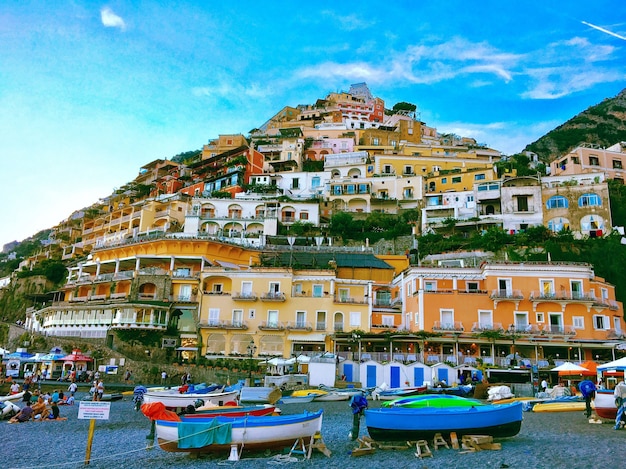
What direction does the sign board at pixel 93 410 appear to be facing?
toward the camera

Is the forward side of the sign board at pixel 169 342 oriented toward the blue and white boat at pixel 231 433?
yes

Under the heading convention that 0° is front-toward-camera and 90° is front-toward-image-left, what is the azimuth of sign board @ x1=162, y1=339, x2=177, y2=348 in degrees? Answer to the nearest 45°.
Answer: approximately 0°

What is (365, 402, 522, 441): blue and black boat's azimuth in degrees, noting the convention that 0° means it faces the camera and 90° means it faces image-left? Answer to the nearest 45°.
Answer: approximately 270°

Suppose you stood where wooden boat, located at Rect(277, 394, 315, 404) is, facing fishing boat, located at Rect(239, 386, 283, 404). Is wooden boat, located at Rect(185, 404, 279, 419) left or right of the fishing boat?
left

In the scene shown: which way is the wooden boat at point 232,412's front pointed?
to the viewer's right

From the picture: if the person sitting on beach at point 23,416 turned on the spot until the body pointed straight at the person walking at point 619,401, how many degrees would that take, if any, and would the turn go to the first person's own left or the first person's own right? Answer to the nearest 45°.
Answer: approximately 135° to the first person's own left

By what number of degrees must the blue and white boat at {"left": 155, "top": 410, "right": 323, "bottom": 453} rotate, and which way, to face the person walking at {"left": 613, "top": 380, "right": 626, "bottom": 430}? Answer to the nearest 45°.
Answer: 0° — it already faces them

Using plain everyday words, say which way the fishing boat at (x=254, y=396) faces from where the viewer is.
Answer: facing to the right of the viewer
